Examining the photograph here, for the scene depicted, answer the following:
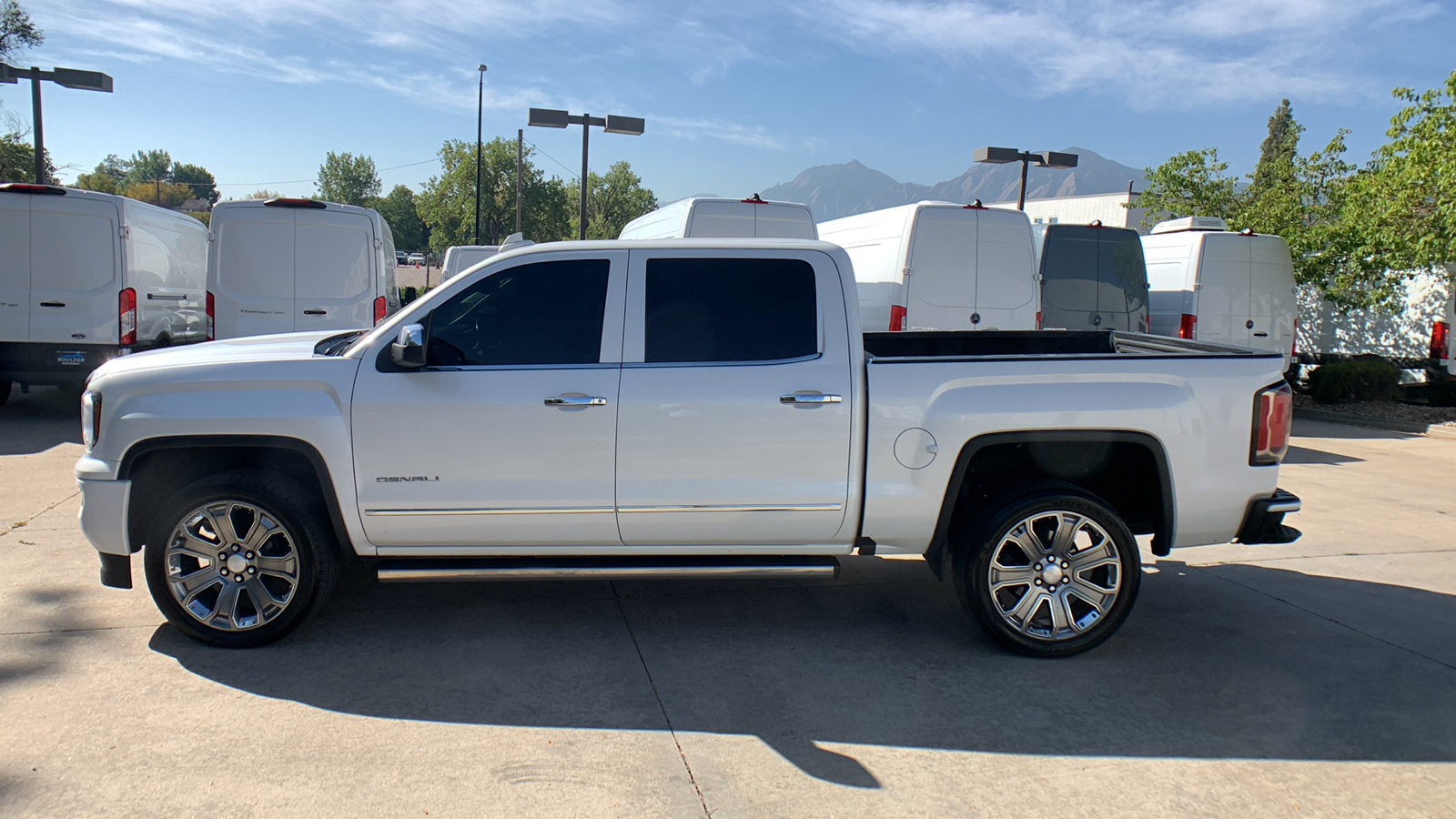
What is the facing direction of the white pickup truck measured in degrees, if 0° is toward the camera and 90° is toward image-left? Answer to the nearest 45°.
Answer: approximately 90°

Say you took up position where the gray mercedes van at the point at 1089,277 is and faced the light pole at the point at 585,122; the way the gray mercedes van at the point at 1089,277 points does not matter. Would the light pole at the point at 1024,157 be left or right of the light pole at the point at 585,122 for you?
right

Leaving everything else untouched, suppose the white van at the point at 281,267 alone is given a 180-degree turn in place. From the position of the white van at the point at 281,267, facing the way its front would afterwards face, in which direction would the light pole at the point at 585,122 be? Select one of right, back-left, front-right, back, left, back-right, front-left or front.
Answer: back-left

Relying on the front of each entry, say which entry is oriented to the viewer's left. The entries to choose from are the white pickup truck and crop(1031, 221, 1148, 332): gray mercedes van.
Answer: the white pickup truck

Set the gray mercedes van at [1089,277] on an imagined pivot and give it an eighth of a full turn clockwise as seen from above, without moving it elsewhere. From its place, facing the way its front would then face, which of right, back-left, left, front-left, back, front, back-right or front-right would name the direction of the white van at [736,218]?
back

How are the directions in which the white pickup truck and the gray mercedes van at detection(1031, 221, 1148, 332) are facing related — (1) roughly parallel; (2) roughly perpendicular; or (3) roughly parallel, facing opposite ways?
roughly perpendicular

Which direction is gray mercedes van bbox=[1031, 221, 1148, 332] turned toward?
away from the camera

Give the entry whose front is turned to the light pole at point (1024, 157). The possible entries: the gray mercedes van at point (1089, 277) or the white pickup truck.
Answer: the gray mercedes van

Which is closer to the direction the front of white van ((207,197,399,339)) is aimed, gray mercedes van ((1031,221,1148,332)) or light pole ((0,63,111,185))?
the light pole

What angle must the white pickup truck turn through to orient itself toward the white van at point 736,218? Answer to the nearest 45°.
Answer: approximately 90° to its right

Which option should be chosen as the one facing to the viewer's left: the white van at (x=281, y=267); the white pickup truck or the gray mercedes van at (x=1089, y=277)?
the white pickup truck

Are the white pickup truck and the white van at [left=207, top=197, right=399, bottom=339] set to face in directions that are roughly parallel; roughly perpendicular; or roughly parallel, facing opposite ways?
roughly perpendicular

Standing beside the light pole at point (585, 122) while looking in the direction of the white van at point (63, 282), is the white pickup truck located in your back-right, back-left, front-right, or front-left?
front-left

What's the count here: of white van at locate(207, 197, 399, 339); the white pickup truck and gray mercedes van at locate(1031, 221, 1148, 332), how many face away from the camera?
2

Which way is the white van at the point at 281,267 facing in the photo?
away from the camera

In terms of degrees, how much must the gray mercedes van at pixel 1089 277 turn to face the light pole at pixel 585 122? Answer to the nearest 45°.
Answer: approximately 45° to its left

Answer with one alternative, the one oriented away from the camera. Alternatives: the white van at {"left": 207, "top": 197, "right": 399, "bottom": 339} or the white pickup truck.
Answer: the white van

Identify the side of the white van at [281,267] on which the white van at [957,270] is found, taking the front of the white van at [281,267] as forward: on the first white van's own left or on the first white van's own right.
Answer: on the first white van's own right

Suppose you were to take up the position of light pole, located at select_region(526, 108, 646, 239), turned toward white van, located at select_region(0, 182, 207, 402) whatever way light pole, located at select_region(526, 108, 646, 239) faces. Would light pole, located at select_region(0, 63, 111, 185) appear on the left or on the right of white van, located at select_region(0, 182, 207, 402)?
right
